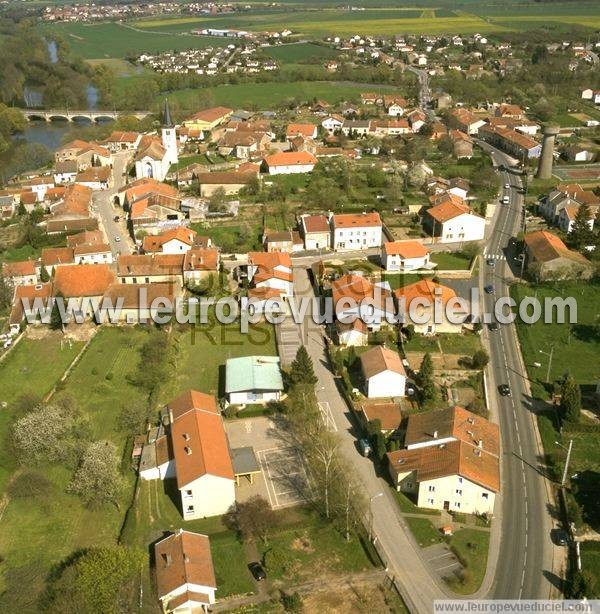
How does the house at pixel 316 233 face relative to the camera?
toward the camera

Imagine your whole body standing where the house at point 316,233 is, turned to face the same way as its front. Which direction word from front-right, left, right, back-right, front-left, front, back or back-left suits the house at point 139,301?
front-right

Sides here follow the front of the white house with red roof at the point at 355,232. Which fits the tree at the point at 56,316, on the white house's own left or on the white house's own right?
on the white house's own right

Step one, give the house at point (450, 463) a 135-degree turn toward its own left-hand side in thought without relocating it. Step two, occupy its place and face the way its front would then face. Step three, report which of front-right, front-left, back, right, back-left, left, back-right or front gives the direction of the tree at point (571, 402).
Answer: front

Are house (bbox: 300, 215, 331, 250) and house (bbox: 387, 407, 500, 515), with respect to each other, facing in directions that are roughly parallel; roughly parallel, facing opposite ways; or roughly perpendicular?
roughly parallel

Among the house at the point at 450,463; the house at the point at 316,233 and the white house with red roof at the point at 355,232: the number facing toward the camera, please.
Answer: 3

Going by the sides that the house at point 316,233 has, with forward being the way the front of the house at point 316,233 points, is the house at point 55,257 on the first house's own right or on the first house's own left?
on the first house's own right

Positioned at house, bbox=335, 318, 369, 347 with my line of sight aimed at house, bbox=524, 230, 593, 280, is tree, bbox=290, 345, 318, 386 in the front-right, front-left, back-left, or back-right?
back-right

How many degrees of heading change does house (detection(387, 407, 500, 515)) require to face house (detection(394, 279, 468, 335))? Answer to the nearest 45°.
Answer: approximately 180°

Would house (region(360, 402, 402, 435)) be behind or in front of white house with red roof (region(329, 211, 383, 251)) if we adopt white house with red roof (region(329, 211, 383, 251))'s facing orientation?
in front

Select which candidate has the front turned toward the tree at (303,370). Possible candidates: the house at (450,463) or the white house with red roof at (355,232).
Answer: the white house with red roof

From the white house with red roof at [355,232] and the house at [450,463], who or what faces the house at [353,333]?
the white house with red roof

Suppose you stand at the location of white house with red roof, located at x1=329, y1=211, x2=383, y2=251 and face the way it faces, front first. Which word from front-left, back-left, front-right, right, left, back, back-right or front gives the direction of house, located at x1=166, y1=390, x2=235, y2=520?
front

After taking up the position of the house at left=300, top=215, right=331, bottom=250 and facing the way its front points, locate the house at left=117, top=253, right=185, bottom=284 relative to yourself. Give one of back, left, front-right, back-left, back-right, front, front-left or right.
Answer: front-right

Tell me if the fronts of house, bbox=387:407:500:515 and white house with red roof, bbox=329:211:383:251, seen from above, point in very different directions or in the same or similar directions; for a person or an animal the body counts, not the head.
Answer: same or similar directions

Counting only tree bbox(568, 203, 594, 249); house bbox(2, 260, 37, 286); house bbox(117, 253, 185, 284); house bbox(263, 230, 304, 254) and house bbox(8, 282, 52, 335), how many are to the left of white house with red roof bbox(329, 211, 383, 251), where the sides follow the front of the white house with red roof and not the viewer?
1

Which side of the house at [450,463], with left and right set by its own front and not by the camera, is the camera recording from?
front

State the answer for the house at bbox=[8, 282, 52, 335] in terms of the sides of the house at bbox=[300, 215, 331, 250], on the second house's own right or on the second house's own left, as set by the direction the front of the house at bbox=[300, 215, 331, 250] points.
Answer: on the second house's own right

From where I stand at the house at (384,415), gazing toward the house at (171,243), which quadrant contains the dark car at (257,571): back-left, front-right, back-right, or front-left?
back-left

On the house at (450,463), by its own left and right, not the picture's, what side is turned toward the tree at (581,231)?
back

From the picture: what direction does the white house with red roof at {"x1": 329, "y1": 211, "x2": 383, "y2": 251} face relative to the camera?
toward the camera
